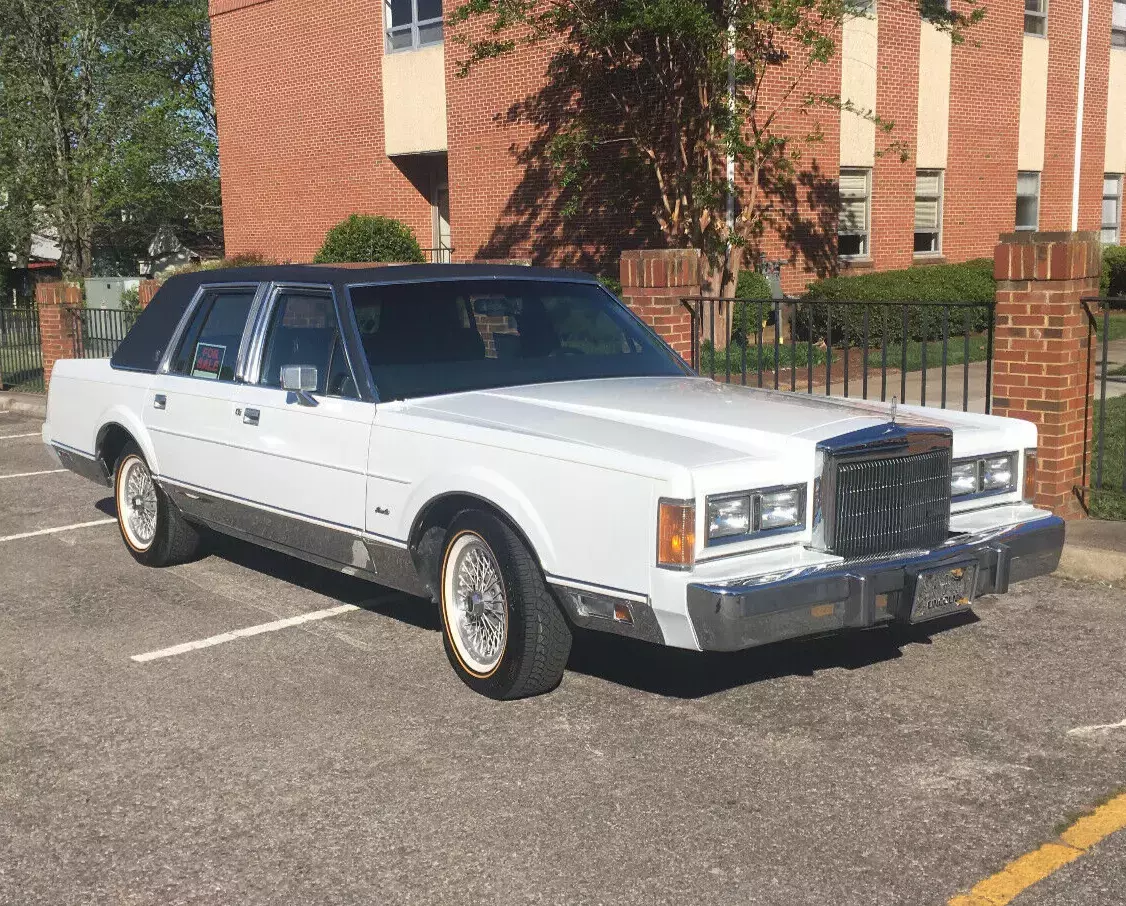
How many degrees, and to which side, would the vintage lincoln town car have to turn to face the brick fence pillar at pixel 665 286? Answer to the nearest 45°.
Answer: approximately 135° to its left

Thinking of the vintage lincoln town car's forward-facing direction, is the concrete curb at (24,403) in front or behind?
behind

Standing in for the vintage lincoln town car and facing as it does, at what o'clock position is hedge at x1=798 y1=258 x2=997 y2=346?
The hedge is roughly at 8 o'clock from the vintage lincoln town car.

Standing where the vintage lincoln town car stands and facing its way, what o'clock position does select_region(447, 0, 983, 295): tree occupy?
The tree is roughly at 8 o'clock from the vintage lincoln town car.

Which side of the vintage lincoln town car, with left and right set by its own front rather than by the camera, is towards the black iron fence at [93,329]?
back

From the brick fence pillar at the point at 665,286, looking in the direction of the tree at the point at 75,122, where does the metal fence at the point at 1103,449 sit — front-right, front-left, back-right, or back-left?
back-right

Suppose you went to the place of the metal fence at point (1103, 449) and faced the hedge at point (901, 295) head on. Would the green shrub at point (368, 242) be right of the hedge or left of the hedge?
left

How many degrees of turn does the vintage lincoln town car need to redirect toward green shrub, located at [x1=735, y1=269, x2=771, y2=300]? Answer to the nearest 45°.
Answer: approximately 135° to its left

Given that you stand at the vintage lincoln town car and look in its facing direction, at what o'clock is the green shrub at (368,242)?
The green shrub is roughly at 7 o'clock from the vintage lincoln town car.

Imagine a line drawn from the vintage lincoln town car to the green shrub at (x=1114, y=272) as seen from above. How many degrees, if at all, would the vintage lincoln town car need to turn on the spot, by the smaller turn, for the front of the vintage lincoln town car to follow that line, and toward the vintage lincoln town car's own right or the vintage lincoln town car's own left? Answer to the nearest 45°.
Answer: approximately 90° to the vintage lincoln town car's own left

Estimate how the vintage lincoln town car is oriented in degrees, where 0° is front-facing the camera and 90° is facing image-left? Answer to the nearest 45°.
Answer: approximately 315°

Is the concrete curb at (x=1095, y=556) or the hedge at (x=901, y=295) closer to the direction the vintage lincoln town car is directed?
the concrete curb
